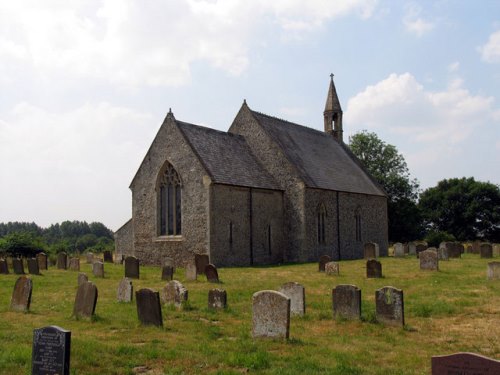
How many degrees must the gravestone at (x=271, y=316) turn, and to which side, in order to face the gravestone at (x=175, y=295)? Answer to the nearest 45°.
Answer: approximately 135° to its right

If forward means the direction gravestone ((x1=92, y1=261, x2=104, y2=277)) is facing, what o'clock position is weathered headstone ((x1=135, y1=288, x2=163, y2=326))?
The weathered headstone is roughly at 12 o'clock from the gravestone.

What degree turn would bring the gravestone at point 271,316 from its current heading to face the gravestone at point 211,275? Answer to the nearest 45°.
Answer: approximately 180°

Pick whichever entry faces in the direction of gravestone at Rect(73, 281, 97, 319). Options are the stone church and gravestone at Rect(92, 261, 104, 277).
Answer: gravestone at Rect(92, 261, 104, 277)

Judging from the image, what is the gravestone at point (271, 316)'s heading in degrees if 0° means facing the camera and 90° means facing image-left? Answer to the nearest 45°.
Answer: approximately 0°

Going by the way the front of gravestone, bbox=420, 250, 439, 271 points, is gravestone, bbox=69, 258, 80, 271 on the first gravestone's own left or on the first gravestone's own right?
on the first gravestone's own right

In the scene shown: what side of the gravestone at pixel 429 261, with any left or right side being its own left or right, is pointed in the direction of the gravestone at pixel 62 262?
right

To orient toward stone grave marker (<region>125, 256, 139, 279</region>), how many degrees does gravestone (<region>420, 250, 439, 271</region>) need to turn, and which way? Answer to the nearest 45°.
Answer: approximately 90° to its right

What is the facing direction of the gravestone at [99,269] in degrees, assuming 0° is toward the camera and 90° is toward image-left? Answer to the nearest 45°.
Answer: approximately 0°

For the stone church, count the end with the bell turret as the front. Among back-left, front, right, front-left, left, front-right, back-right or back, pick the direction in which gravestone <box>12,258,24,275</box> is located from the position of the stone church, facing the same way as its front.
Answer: back
